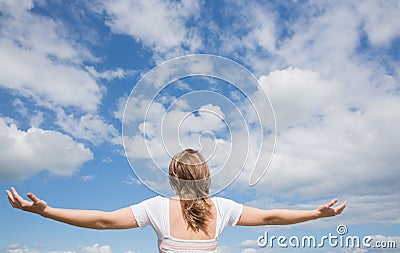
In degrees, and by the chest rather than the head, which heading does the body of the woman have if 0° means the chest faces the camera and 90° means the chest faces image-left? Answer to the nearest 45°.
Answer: approximately 180°

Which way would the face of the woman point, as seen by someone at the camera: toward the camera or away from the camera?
away from the camera
